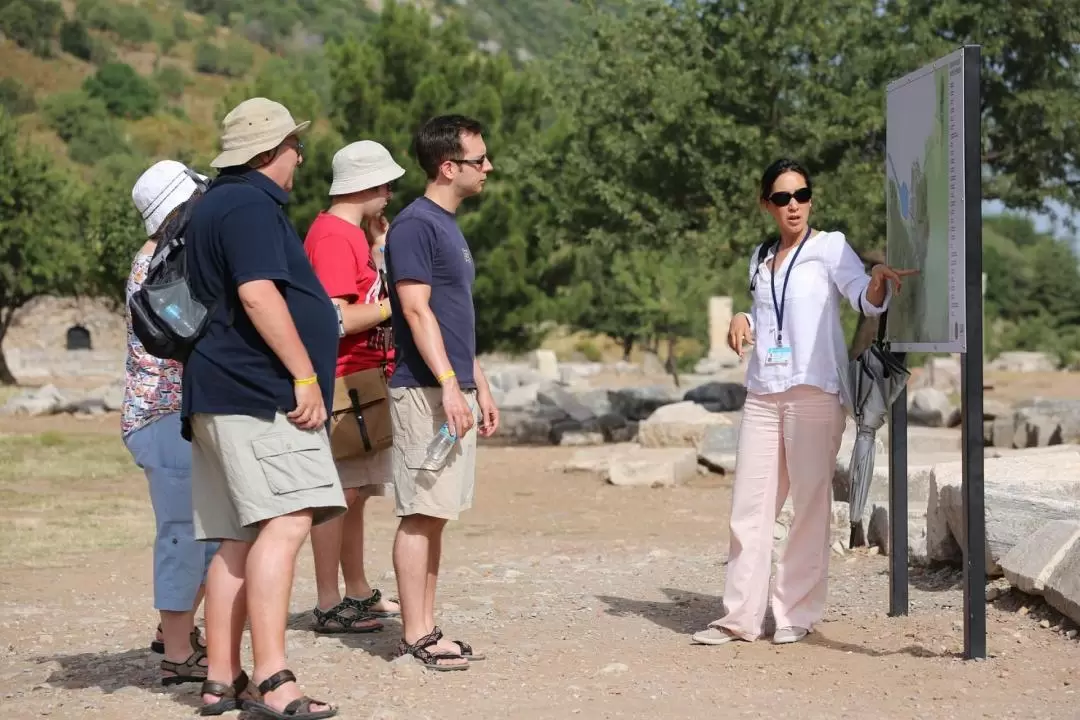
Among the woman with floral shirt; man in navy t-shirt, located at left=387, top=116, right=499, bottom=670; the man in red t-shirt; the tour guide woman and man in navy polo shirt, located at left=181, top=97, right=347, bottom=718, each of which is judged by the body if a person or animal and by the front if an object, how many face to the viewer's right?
4

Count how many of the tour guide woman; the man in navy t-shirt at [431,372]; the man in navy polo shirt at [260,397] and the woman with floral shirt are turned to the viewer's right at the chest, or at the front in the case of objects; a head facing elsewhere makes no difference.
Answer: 3

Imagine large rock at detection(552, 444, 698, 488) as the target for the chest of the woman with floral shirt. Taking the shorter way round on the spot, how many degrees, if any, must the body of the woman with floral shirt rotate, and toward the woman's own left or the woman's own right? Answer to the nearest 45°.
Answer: approximately 45° to the woman's own left

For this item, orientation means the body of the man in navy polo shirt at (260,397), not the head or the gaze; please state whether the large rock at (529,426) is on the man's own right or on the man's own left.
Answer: on the man's own left

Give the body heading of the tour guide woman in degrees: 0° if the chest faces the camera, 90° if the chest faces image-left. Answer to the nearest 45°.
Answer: approximately 45°

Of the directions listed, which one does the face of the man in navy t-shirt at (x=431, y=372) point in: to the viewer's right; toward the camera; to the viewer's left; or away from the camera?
to the viewer's right

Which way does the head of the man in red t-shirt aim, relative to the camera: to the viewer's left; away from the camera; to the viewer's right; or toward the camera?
to the viewer's right

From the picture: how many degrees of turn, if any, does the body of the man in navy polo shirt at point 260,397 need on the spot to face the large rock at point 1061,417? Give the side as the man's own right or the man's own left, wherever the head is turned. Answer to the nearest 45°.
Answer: approximately 45° to the man's own left

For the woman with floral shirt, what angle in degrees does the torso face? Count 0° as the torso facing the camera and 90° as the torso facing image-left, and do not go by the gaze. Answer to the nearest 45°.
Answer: approximately 270°

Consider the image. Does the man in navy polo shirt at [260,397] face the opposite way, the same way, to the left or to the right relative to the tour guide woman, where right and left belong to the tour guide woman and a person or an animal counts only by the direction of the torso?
the opposite way

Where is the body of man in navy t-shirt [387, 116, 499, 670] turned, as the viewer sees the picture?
to the viewer's right
